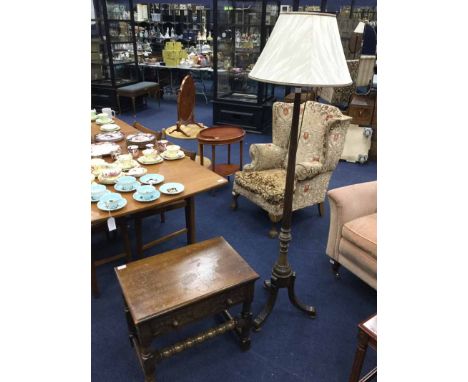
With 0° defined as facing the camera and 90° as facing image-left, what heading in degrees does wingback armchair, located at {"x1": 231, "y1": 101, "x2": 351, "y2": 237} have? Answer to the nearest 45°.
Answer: approximately 45°

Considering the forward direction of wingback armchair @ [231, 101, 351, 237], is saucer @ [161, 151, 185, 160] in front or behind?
in front

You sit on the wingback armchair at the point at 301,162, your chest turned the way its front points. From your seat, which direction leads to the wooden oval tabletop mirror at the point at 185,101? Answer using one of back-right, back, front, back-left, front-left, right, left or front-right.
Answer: right

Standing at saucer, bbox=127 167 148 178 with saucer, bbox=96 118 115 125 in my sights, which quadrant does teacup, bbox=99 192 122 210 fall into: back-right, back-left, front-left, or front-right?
back-left

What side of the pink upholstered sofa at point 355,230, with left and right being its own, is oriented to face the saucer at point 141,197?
front

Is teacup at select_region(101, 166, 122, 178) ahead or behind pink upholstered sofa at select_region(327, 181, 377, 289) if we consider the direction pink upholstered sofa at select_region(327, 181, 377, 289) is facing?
ahead

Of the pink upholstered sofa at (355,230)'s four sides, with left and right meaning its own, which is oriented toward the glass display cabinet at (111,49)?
right

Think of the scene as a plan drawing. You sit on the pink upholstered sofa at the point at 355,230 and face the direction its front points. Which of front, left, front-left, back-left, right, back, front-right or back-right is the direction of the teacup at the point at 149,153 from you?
front-right
